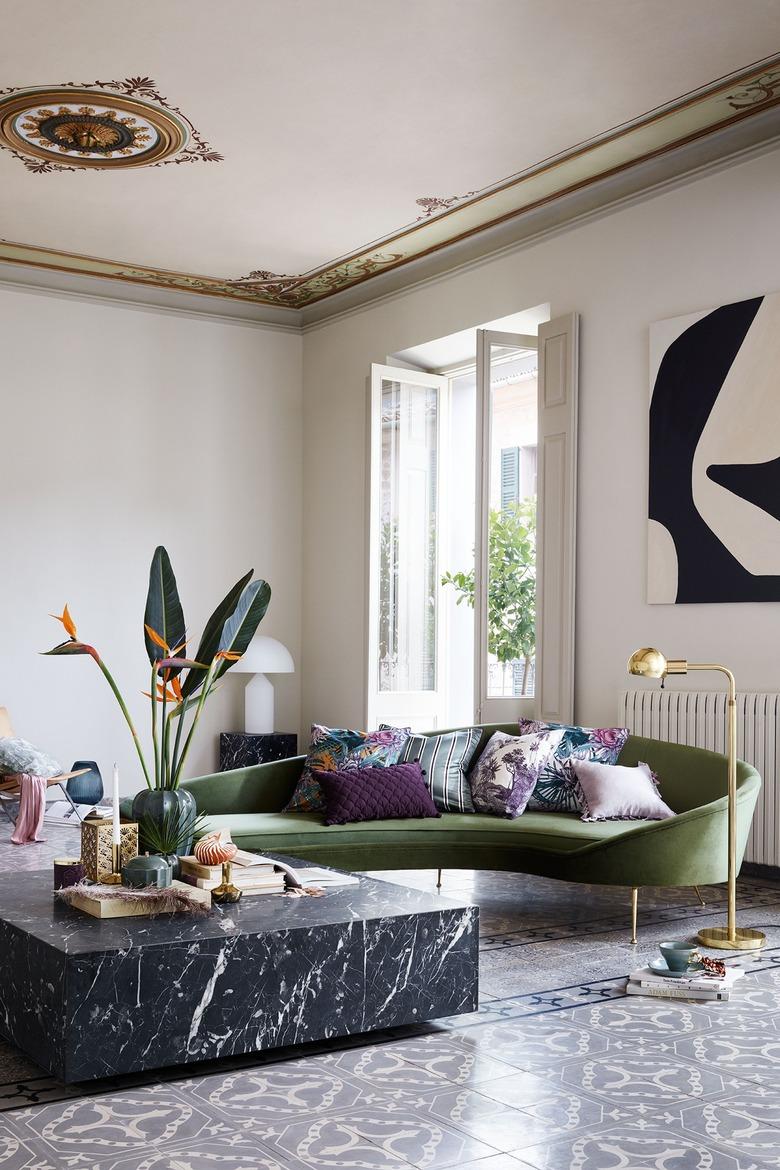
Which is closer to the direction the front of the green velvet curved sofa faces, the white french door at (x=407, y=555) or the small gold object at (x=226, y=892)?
the small gold object

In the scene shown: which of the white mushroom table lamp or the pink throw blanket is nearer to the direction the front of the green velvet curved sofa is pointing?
the pink throw blanket

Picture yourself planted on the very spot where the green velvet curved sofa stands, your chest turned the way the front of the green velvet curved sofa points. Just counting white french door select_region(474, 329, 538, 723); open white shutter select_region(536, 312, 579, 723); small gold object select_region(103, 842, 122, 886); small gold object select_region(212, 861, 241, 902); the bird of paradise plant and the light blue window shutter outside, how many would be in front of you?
3

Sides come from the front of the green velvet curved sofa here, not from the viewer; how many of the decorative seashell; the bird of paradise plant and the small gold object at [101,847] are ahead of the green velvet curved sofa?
3

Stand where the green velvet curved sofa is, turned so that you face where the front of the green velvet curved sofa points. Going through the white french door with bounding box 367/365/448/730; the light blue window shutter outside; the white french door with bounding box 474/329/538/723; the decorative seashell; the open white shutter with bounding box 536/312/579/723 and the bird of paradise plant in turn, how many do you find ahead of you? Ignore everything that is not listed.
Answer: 2

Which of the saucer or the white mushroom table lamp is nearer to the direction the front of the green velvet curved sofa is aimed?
the saucer

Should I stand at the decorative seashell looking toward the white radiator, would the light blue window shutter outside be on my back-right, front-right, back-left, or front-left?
front-left

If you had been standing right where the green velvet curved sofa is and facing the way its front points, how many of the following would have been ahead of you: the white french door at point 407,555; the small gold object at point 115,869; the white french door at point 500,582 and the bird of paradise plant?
2

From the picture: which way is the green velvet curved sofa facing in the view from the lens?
facing the viewer and to the left of the viewer

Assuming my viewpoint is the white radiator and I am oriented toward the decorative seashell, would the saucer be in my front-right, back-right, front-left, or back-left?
front-left

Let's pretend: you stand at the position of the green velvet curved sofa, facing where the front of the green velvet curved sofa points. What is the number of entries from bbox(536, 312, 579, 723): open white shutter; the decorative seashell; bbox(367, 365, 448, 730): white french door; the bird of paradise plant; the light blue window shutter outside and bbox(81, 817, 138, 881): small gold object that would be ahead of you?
3

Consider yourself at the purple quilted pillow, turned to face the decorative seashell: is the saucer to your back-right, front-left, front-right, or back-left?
front-left

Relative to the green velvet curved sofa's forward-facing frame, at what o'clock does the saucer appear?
The saucer is roughly at 10 o'clock from the green velvet curved sofa.

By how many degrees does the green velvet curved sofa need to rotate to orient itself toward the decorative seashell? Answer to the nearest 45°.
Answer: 0° — it already faces it

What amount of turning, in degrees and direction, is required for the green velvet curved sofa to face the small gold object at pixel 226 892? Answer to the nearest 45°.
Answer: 0° — it already faces it

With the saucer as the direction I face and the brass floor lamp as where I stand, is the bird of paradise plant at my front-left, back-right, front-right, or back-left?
front-right

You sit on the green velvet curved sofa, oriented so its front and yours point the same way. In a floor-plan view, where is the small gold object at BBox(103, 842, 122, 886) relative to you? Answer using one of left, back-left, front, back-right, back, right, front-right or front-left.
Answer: front
